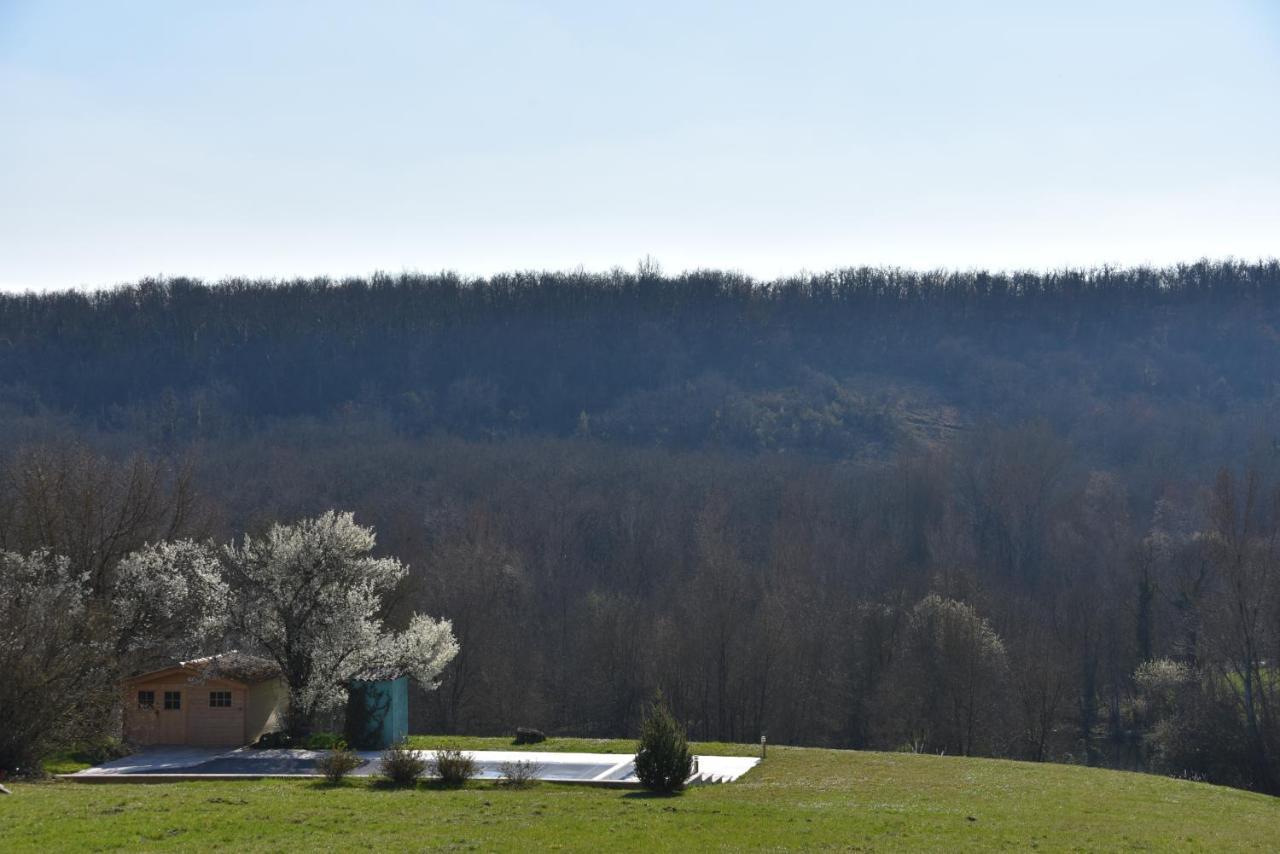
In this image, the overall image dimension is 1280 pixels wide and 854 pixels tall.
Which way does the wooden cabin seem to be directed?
toward the camera

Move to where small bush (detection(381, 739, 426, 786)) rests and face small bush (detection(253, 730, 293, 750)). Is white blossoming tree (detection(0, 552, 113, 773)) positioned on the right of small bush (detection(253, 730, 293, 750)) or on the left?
left

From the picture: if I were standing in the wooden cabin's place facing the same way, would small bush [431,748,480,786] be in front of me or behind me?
in front

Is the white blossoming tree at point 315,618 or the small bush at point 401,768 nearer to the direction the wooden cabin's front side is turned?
the small bush

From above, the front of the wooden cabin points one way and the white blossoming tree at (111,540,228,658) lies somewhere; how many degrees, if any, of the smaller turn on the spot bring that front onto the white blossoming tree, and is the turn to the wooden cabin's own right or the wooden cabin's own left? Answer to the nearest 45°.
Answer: approximately 180°

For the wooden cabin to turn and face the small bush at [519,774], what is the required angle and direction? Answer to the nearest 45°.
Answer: approximately 45° to its left

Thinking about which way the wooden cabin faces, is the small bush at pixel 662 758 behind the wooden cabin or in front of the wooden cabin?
in front

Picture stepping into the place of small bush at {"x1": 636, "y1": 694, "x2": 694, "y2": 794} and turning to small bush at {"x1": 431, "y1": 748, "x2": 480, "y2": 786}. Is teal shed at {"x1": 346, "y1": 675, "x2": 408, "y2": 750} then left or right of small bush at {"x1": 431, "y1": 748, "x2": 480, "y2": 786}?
right

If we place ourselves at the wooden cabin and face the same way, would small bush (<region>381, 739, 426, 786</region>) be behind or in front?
in front

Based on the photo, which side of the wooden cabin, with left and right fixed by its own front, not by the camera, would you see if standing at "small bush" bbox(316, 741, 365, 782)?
front
